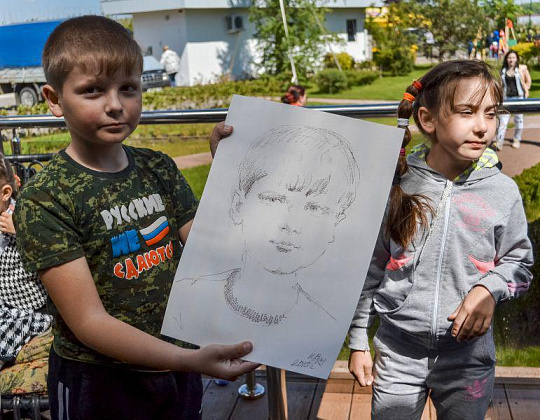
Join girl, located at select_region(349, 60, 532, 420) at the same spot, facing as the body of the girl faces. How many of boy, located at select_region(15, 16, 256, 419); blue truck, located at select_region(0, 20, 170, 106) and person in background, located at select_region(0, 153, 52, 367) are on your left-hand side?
0

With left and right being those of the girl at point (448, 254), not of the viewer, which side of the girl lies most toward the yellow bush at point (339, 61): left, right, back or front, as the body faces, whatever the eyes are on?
back

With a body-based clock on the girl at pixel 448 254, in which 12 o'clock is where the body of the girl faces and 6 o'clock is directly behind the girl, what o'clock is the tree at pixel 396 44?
The tree is roughly at 6 o'clock from the girl.

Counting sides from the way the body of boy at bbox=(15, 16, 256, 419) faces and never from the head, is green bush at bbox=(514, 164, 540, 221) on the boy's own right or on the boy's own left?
on the boy's own left

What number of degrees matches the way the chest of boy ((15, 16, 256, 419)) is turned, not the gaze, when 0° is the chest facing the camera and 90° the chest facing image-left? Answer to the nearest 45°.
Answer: approximately 315°

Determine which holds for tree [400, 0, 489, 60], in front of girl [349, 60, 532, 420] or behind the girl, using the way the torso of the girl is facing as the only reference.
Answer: behind

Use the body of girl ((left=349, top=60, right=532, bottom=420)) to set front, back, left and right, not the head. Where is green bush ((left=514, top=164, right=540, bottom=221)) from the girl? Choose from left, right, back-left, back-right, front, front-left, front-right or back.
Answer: back

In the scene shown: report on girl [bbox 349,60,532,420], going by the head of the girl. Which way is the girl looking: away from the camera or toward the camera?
toward the camera

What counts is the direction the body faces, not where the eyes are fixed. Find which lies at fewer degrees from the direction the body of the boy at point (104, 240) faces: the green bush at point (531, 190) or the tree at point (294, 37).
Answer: the green bush

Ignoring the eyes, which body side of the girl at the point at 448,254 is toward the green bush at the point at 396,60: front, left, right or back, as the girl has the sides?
back

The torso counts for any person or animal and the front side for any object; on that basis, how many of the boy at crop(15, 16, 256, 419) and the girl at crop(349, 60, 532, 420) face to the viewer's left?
0

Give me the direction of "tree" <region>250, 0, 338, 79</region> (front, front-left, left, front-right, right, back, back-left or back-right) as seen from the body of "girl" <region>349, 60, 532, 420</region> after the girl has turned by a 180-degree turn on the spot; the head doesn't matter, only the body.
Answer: front

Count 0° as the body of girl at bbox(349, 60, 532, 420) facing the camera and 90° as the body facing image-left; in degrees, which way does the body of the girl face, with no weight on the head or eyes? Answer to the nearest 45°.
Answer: approximately 0°

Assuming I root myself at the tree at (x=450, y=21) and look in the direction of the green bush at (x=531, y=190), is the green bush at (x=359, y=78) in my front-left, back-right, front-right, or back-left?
front-right

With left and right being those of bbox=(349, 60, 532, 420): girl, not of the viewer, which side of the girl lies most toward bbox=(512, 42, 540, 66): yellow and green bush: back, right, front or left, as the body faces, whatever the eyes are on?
back

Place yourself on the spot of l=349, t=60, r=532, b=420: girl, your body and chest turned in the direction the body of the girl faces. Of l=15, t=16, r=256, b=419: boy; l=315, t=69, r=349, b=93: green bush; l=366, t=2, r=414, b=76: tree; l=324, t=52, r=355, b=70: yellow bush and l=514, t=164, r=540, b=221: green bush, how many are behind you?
4
